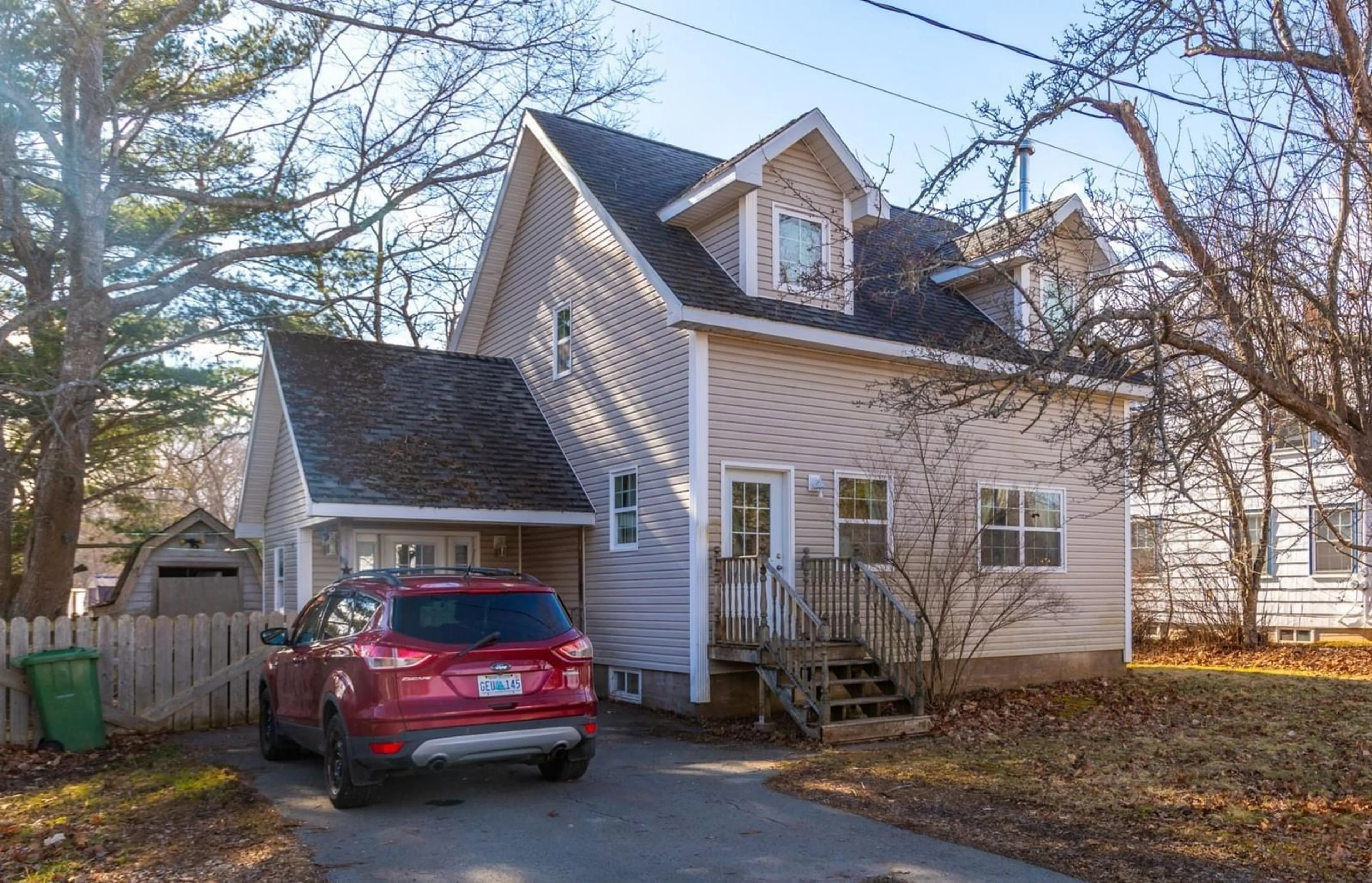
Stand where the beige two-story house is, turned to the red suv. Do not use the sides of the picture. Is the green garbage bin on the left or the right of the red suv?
right

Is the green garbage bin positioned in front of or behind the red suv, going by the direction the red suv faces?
in front

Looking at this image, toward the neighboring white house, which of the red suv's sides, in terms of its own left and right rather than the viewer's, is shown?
right

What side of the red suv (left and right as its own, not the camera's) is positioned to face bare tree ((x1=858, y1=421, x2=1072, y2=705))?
right

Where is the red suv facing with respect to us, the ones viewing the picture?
facing away from the viewer and to the left of the viewer

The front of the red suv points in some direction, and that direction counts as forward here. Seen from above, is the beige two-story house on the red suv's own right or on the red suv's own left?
on the red suv's own right

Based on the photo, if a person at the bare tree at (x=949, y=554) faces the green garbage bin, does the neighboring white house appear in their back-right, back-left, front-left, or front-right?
back-right
